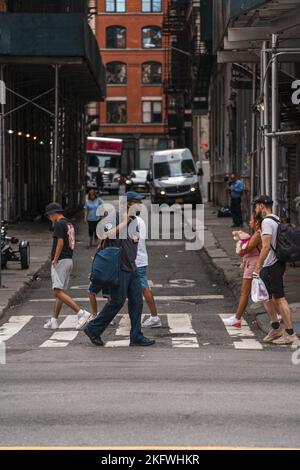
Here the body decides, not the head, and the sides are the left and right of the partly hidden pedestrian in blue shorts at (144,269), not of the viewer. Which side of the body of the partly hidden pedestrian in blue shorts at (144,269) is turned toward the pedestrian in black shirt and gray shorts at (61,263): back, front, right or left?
front

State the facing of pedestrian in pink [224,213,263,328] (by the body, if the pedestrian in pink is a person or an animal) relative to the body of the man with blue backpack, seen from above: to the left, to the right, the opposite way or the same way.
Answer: the opposite way

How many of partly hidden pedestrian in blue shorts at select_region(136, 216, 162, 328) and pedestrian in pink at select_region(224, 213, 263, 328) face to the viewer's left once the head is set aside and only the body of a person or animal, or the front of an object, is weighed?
2

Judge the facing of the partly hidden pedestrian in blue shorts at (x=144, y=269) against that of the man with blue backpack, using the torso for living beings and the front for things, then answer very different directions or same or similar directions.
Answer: very different directions

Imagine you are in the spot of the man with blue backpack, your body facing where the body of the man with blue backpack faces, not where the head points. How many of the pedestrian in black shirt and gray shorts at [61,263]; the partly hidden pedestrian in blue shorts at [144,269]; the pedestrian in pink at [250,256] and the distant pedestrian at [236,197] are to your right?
0

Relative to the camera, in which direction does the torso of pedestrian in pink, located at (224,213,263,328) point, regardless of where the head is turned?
to the viewer's left

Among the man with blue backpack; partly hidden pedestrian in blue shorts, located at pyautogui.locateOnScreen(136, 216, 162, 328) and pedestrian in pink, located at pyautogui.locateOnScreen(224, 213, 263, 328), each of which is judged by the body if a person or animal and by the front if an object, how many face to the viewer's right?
1

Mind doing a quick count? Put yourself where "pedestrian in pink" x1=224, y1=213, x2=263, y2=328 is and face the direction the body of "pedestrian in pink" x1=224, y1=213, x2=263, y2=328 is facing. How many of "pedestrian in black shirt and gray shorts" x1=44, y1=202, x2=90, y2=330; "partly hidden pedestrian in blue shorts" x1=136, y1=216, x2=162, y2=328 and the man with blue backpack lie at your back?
0

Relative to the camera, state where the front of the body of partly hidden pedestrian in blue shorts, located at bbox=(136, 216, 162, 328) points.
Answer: to the viewer's left

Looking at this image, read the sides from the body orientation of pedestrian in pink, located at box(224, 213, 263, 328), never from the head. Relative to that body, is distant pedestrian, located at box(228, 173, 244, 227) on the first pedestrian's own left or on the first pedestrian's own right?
on the first pedestrian's own right

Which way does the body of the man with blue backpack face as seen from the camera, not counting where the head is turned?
to the viewer's right

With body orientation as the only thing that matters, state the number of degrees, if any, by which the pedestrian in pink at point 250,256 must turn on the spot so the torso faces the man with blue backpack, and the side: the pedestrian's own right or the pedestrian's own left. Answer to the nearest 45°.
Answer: approximately 45° to the pedestrian's own left
